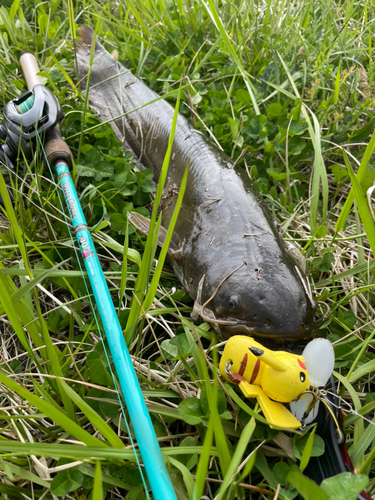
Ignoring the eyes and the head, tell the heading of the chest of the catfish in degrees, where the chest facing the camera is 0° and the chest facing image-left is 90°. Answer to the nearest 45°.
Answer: approximately 315°

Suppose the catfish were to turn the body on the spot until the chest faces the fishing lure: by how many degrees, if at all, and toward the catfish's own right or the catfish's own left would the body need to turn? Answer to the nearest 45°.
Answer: approximately 45° to the catfish's own right
